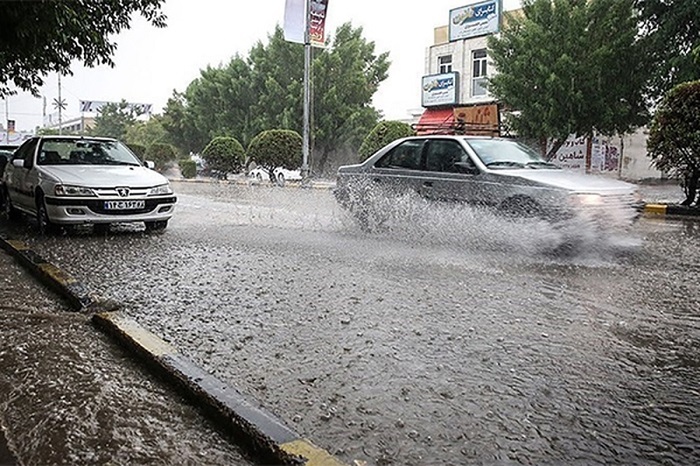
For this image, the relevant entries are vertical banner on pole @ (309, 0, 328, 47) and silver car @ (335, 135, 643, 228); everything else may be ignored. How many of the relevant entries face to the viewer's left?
0

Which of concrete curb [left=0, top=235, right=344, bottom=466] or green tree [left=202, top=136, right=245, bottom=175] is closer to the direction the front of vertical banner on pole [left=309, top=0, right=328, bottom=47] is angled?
the concrete curb

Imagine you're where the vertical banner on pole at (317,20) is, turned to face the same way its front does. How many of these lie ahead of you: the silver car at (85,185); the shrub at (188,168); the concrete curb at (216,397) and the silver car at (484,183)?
3

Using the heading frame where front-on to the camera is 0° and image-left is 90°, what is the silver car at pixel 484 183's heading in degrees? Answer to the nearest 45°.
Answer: approximately 315°

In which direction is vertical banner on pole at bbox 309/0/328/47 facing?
toward the camera

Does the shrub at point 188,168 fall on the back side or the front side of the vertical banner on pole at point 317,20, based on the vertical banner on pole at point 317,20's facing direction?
on the back side

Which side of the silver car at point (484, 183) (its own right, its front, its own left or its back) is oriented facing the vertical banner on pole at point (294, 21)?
back

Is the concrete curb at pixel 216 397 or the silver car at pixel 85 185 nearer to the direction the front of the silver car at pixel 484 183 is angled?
the concrete curb

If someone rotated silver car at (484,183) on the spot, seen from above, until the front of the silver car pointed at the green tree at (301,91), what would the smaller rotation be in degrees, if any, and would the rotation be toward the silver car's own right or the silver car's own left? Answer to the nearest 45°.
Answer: approximately 135° to the silver car's own left

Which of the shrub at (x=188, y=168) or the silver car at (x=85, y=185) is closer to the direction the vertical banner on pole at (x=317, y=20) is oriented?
the silver car

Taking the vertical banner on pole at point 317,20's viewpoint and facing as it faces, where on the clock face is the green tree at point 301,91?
The green tree is roughly at 6 o'clock from the vertical banner on pole.

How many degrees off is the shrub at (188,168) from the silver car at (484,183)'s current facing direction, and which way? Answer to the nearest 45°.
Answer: approximately 180°

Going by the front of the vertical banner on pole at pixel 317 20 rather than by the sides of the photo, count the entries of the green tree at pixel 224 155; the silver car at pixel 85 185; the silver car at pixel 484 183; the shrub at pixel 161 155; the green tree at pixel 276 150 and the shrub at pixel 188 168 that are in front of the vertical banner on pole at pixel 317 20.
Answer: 2

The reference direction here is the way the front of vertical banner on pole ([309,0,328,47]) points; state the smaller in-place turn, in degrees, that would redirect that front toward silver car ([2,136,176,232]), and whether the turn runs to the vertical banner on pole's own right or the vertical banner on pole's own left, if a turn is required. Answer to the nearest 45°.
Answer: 0° — it already faces it

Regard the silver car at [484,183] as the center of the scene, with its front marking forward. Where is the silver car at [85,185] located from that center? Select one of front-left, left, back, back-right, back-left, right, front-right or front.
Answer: back-right

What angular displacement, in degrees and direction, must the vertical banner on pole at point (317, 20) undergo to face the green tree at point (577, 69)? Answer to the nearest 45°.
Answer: approximately 90° to its left

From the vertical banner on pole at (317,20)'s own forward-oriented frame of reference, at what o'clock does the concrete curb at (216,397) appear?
The concrete curb is roughly at 12 o'clock from the vertical banner on pole.
